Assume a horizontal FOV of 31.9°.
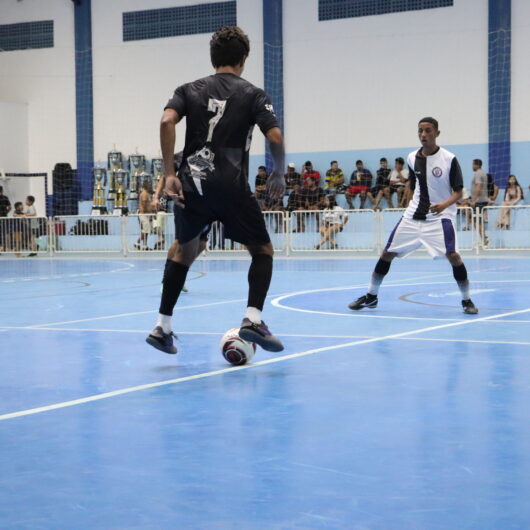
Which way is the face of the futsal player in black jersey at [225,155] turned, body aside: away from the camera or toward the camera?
away from the camera

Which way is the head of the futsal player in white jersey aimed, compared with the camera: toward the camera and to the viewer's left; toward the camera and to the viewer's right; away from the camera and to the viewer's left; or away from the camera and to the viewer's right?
toward the camera and to the viewer's left

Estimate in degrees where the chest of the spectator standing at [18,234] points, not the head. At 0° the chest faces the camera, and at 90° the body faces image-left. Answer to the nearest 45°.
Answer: approximately 0°

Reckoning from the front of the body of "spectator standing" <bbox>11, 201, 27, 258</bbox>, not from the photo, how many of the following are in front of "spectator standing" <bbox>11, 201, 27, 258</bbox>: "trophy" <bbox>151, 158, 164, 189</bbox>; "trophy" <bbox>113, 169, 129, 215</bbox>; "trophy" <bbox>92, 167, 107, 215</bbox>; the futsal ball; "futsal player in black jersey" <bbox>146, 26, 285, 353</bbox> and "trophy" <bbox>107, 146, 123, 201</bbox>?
2

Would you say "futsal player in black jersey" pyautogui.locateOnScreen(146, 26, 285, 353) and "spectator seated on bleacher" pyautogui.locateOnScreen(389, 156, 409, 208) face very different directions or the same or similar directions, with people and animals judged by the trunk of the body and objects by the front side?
very different directions

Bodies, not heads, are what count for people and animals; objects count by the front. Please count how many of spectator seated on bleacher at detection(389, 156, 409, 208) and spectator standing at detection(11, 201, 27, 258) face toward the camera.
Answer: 2

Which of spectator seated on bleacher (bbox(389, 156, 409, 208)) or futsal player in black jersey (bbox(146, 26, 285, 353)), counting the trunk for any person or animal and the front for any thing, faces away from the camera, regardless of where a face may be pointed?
the futsal player in black jersey

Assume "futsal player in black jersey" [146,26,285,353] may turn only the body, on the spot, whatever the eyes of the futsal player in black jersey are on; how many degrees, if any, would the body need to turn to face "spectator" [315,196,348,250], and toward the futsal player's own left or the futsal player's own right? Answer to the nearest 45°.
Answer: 0° — they already face them

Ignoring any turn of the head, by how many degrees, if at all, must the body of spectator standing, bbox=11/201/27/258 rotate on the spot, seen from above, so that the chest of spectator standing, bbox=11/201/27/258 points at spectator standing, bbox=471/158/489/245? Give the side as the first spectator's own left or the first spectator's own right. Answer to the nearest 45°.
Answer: approximately 90° to the first spectator's own left

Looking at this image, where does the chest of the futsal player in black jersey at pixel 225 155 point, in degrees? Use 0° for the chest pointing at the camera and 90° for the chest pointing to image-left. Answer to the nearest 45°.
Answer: approximately 180°

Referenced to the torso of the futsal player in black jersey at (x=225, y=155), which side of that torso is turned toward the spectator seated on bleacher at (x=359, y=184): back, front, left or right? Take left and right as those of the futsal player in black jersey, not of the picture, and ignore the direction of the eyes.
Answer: front

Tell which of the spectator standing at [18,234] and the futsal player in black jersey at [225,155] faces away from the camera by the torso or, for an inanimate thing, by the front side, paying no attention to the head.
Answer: the futsal player in black jersey

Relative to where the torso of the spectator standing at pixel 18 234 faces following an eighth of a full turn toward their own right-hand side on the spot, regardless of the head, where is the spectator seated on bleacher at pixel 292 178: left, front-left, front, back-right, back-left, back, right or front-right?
back-left

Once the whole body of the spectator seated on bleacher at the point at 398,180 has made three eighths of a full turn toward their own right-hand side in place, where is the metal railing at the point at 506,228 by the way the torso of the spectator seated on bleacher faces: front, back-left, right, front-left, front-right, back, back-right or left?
back
